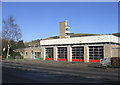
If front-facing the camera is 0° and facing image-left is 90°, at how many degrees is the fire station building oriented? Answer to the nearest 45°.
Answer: approximately 45°
